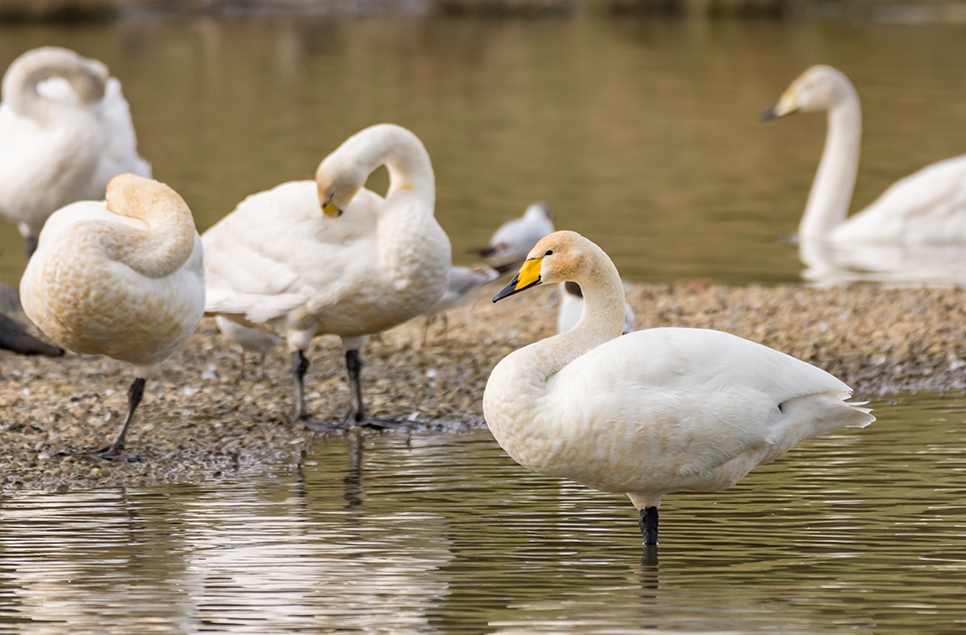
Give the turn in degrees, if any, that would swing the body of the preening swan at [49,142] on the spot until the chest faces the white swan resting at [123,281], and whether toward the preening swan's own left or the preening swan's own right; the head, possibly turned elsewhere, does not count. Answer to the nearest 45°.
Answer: approximately 45° to the preening swan's own left

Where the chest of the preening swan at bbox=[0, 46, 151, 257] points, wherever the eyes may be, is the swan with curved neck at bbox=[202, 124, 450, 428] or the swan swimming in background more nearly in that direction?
the swan with curved neck

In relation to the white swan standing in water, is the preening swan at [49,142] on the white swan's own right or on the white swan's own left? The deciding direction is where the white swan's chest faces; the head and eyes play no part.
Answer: on the white swan's own right

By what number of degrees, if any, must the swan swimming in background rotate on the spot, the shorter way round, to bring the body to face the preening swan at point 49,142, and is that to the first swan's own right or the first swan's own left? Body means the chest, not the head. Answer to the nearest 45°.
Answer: approximately 45° to the first swan's own left

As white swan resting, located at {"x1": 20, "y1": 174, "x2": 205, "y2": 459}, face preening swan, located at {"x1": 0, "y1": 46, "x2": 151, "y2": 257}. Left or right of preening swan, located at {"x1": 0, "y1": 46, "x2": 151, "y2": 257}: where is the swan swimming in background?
right

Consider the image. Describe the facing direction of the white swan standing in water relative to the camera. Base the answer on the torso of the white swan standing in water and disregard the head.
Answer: to the viewer's left

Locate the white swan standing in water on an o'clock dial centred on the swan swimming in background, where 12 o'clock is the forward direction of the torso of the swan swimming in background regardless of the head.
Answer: The white swan standing in water is roughly at 9 o'clock from the swan swimming in background.

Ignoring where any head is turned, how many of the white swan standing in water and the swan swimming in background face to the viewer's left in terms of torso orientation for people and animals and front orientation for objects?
2

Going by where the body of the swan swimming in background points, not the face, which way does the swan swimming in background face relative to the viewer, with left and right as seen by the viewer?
facing to the left of the viewer
